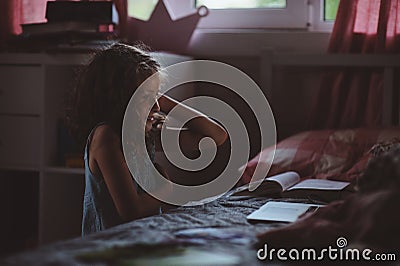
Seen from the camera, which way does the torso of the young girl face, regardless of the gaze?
to the viewer's right

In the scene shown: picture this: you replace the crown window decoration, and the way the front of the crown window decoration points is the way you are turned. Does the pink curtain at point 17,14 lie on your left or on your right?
on your right

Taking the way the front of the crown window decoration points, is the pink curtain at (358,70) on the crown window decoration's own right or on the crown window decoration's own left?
on the crown window decoration's own left

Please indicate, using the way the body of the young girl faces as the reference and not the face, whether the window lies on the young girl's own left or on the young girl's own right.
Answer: on the young girl's own left

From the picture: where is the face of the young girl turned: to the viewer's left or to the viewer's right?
to the viewer's right
